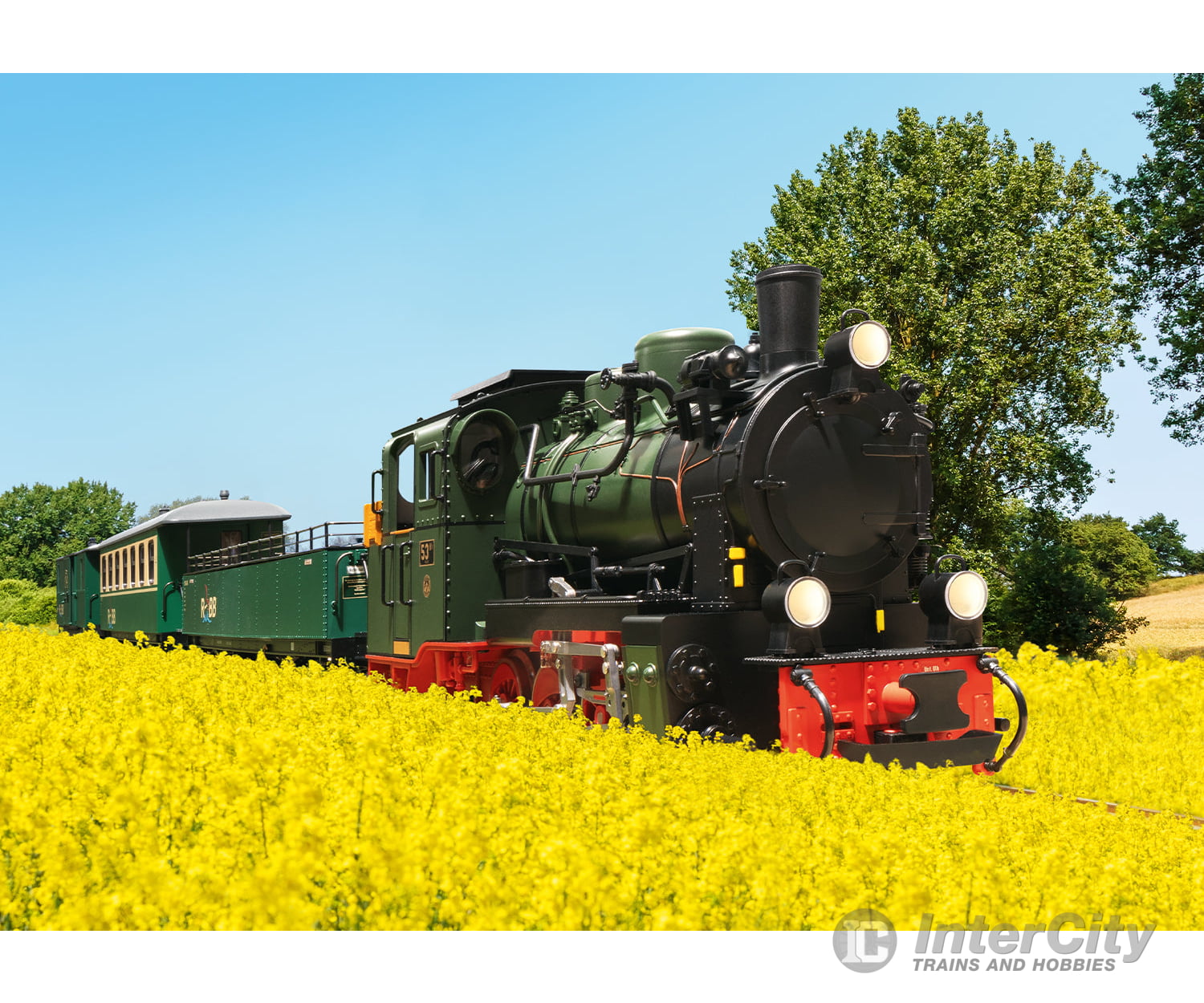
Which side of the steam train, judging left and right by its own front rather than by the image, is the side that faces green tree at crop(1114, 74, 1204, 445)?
left

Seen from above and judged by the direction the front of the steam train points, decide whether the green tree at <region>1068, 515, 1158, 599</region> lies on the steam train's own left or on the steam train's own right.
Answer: on the steam train's own left

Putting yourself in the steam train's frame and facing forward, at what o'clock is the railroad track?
The railroad track is roughly at 11 o'clock from the steam train.

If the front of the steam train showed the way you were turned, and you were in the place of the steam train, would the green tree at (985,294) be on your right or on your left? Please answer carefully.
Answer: on your left

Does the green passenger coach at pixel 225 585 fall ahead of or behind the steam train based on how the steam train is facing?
behind

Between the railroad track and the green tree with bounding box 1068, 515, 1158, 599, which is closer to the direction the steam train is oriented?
the railroad track

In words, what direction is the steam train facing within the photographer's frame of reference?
facing the viewer and to the right of the viewer
